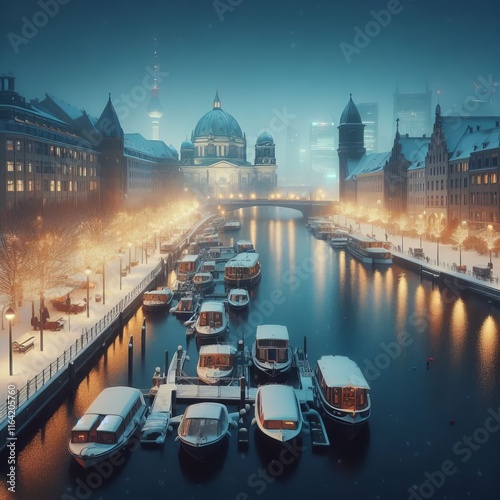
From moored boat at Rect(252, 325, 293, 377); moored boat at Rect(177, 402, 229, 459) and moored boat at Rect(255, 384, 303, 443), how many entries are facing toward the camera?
3

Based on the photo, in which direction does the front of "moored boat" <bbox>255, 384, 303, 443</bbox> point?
toward the camera

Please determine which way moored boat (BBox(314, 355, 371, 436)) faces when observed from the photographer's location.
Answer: facing the viewer and to the right of the viewer

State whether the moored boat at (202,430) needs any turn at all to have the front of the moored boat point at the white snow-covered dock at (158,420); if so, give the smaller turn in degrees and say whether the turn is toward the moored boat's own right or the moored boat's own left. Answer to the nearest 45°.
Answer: approximately 135° to the moored boat's own right

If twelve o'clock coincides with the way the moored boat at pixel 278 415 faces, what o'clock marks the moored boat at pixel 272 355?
the moored boat at pixel 272 355 is roughly at 6 o'clock from the moored boat at pixel 278 415.

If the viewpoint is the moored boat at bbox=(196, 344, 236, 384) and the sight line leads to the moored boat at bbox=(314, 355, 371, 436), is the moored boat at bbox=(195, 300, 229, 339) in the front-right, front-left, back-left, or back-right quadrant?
back-left

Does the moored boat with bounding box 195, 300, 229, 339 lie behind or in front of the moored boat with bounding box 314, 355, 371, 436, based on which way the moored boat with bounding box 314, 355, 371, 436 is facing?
behind

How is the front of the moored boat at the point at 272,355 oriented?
toward the camera

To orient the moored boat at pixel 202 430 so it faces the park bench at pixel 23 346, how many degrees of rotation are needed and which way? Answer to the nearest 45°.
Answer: approximately 135° to its right

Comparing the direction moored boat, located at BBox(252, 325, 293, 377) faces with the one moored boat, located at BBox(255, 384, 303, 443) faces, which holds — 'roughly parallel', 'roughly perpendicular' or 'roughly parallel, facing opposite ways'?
roughly parallel

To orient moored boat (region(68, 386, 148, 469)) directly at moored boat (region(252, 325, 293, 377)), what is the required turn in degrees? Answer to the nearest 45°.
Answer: approximately 180°

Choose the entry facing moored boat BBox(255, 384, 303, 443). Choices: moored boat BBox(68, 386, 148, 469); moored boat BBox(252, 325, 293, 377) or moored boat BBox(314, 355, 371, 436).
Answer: moored boat BBox(252, 325, 293, 377)

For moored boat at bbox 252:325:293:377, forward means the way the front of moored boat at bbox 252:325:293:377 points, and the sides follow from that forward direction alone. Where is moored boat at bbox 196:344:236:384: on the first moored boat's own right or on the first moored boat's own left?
on the first moored boat's own right

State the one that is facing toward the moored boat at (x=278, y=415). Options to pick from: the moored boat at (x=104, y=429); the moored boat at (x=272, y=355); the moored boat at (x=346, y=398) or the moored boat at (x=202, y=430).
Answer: the moored boat at (x=272, y=355)

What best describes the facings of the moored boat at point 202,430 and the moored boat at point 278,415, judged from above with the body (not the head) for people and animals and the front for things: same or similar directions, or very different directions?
same or similar directions

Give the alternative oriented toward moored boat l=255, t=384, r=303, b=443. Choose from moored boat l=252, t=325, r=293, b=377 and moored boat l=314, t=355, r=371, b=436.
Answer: moored boat l=252, t=325, r=293, b=377

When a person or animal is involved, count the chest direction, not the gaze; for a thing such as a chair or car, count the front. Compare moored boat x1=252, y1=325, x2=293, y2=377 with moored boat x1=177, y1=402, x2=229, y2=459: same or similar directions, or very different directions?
same or similar directions

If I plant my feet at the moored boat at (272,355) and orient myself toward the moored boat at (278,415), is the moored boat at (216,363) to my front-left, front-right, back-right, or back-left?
front-right
